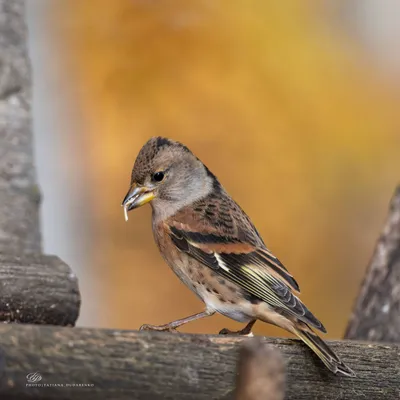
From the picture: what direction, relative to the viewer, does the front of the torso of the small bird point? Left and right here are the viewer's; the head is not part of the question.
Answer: facing to the left of the viewer

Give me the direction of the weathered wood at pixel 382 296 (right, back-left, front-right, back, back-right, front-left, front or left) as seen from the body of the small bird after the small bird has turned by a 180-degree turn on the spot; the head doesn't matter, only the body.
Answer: front-left

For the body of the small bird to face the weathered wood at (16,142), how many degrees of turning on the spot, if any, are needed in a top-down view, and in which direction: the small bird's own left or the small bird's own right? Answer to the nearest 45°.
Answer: approximately 45° to the small bird's own right

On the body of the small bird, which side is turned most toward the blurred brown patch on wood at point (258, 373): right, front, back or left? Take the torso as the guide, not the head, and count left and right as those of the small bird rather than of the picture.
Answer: left
